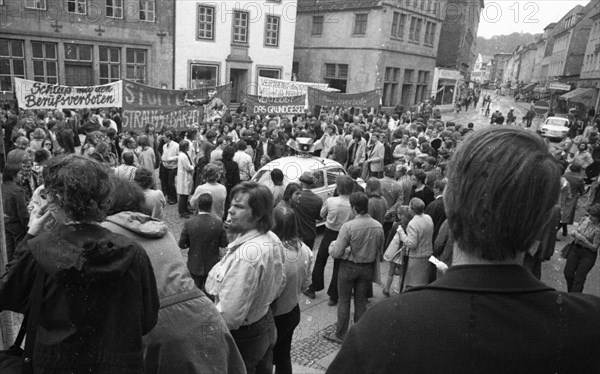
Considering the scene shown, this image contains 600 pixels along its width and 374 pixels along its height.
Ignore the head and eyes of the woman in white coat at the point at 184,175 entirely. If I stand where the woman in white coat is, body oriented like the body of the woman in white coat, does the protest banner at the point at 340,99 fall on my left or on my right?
on my left

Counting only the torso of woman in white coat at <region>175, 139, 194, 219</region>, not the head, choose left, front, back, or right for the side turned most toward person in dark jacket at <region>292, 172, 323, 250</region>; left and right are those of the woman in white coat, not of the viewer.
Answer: right

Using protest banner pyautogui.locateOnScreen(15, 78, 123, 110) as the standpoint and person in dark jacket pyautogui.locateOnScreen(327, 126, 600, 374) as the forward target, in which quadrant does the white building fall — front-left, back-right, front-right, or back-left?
back-left

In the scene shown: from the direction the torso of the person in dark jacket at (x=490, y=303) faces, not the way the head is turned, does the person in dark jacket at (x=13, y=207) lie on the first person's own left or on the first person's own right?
on the first person's own left

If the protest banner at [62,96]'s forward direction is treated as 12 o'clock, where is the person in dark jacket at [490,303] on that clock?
The person in dark jacket is roughly at 12 o'clock from the protest banner.

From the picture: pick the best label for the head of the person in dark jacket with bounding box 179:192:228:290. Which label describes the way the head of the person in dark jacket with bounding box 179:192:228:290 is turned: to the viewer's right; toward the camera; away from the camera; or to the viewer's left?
away from the camera

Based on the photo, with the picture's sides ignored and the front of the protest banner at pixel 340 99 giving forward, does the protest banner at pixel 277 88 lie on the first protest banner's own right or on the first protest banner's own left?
on the first protest banner's own right
